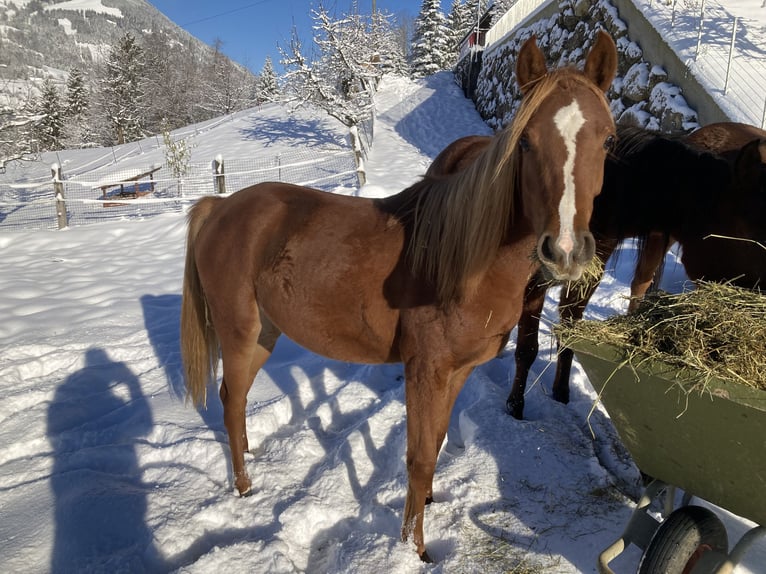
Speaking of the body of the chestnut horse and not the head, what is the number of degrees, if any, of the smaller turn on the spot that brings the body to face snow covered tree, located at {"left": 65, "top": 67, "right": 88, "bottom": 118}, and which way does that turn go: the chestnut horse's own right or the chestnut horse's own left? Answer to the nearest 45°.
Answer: approximately 180°

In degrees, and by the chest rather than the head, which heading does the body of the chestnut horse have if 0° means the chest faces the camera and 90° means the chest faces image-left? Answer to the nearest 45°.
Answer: approximately 315°

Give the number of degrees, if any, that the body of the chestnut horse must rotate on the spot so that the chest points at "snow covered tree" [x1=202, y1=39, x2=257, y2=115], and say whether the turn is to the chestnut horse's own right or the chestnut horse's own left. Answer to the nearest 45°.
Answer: approximately 135° to the chestnut horse's own left

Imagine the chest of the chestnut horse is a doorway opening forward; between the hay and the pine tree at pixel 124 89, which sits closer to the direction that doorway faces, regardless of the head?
the hay

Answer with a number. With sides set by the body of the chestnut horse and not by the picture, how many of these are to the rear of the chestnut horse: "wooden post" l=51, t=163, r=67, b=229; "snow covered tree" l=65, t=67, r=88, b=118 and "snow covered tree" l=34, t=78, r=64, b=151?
3

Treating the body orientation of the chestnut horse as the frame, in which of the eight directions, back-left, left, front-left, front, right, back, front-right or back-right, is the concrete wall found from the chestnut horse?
left

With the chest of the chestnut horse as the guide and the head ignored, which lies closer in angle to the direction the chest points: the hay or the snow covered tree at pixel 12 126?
the hay

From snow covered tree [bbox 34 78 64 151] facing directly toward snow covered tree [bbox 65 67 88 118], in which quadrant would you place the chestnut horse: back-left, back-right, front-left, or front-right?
back-right

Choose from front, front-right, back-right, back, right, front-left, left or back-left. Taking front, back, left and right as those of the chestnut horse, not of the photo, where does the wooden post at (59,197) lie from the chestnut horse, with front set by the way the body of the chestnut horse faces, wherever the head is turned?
back

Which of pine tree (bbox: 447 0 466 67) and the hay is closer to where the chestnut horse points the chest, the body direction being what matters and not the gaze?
the hay

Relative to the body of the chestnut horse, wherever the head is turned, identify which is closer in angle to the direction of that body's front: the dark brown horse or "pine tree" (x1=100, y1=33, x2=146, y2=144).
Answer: the dark brown horse

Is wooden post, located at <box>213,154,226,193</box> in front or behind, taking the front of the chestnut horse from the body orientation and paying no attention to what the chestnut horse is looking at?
behind

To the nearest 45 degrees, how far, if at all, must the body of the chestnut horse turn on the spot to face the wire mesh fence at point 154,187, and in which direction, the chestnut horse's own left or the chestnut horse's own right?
approximately 180°

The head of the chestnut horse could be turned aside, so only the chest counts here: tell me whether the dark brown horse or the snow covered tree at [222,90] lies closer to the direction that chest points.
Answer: the dark brown horse

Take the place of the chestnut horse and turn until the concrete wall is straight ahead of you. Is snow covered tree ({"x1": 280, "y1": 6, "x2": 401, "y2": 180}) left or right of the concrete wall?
left

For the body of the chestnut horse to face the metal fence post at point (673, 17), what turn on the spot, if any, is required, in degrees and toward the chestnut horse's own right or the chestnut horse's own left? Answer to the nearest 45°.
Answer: approximately 90° to the chestnut horse's own left

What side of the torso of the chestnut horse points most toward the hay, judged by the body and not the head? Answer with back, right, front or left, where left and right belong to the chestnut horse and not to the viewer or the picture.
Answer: front

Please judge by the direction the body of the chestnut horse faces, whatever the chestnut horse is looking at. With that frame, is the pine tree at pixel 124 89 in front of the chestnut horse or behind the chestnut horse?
behind
